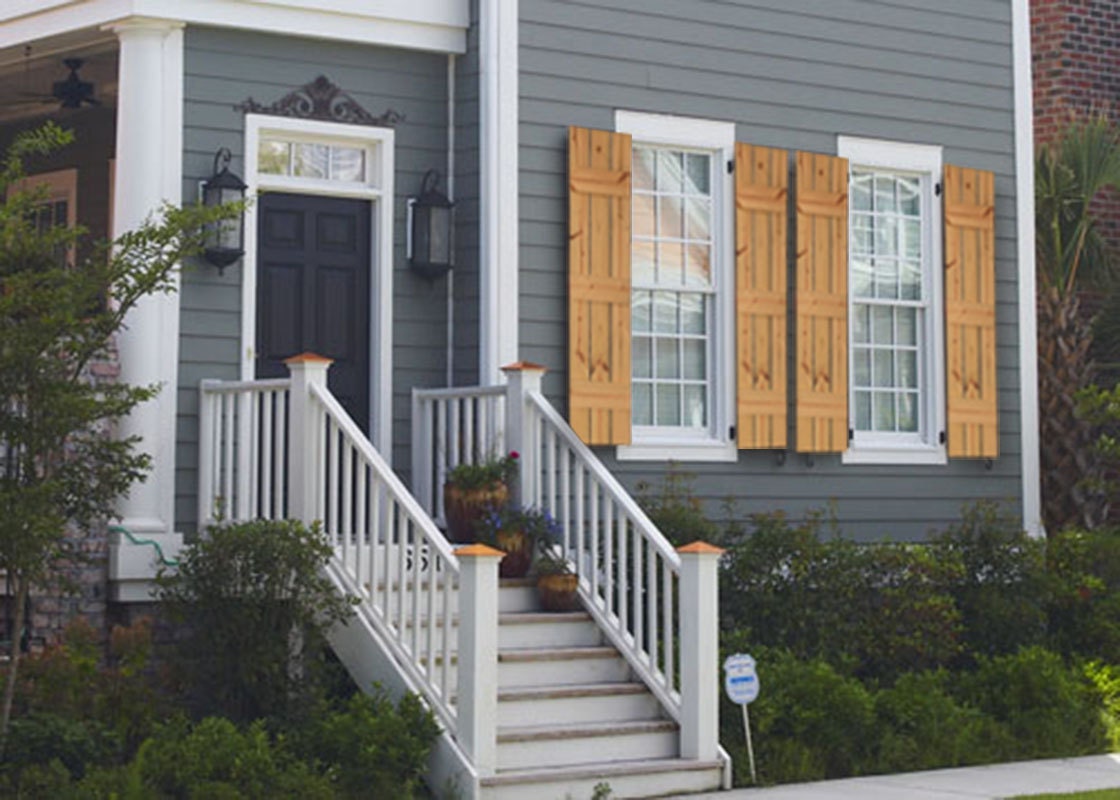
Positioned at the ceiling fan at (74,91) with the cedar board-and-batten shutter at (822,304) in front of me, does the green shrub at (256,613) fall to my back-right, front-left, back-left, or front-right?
front-right

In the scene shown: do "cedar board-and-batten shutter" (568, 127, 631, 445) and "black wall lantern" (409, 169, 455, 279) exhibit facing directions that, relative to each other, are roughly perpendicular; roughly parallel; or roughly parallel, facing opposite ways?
roughly parallel

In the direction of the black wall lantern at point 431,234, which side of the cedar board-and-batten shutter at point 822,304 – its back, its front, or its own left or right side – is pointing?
right

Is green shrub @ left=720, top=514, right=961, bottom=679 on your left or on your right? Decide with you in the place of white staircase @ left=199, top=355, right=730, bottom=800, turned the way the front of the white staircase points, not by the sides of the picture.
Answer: on your left

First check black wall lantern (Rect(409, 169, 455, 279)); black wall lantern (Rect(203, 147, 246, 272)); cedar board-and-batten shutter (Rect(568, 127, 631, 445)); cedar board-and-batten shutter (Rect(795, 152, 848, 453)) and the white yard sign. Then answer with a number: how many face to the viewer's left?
0

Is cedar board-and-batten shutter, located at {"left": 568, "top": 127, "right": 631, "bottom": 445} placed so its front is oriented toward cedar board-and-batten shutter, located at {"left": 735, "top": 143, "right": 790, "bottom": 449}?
no

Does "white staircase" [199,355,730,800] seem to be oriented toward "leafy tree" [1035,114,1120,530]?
no

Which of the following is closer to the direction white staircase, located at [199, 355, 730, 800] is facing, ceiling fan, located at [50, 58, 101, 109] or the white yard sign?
the white yard sign

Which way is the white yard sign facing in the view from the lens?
facing the viewer

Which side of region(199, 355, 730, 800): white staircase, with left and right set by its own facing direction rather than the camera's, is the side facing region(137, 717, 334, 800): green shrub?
right

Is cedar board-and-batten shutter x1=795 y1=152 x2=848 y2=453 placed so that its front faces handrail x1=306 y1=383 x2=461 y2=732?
no

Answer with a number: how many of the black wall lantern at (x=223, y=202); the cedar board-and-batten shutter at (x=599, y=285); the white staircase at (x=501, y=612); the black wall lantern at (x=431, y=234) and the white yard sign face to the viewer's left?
0

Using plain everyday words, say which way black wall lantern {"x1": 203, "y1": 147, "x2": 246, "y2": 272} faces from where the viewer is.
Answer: facing the viewer and to the right of the viewer
